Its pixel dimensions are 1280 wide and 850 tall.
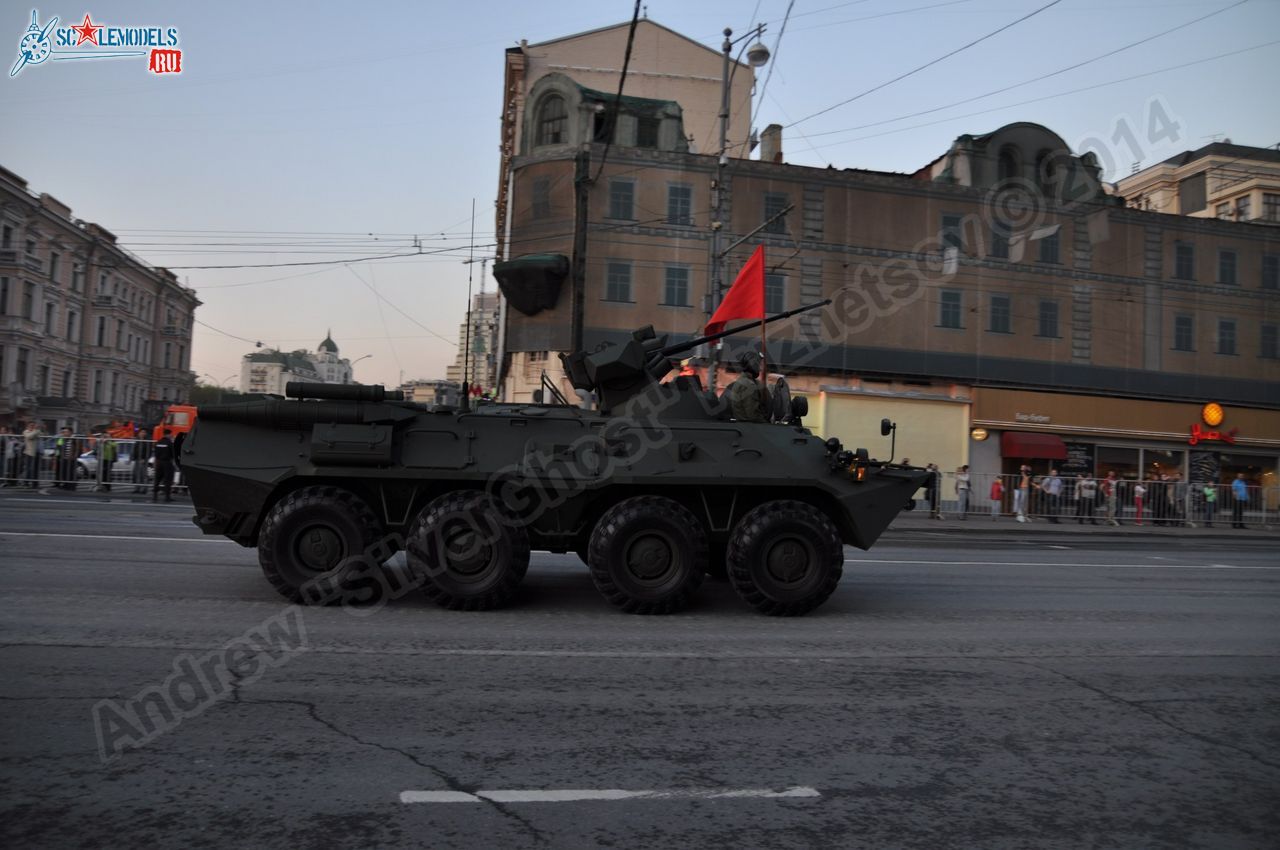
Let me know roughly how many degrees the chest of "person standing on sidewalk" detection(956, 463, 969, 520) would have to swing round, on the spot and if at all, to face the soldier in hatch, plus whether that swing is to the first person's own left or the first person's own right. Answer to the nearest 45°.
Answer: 0° — they already face them

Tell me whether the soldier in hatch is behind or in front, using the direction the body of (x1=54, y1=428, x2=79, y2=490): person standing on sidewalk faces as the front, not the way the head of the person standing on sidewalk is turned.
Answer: in front

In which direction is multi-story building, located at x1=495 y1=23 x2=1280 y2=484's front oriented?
toward the camera

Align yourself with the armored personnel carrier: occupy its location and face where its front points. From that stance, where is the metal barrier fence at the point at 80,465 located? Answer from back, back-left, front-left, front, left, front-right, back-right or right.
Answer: back-left

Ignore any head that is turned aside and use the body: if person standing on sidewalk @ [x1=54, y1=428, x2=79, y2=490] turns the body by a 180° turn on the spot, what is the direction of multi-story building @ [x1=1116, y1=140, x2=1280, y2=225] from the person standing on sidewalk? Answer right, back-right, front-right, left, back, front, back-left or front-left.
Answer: right

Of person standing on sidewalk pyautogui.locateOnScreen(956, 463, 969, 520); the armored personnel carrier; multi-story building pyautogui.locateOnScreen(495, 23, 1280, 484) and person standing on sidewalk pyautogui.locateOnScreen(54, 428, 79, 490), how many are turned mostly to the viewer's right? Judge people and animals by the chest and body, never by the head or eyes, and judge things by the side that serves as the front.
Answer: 1

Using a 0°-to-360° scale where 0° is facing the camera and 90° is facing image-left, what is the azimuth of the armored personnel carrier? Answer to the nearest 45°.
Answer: approximately 270°

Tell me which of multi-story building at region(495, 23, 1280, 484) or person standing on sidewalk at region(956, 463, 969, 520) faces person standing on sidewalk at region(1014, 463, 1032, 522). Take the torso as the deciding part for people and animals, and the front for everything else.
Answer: the multi-story building

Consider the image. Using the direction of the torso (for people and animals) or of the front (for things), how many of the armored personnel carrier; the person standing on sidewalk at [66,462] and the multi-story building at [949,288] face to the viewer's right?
1

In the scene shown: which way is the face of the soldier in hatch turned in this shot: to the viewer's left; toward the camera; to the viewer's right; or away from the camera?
to the viewer's right

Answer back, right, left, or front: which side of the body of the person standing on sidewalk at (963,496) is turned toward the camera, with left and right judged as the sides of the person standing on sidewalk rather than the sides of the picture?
front

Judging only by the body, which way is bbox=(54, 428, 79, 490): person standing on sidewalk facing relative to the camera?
toward the camera

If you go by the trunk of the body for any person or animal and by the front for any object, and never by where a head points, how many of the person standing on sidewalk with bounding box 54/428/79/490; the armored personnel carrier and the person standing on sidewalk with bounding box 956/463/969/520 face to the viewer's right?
1

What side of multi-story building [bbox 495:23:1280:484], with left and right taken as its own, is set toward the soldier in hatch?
front

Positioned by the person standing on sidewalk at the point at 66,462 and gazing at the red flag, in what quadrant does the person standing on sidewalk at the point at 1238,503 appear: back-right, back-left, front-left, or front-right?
front-left
